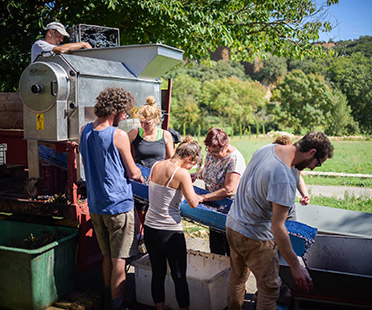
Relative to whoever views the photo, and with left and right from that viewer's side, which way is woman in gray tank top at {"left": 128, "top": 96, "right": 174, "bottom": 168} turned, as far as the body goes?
facing the viewer

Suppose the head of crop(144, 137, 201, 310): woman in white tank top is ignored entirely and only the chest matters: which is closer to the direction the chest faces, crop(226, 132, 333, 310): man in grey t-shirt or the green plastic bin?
the man in grey t-shirt

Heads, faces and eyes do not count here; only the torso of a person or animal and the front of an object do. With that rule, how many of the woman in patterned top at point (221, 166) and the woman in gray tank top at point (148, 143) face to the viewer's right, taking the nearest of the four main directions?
0

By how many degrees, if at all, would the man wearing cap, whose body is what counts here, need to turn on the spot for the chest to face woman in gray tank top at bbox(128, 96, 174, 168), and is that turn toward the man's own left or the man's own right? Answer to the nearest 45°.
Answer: approximately 45° to the man's own right

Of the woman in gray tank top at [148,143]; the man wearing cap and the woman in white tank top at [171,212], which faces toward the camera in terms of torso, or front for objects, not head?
the woman in gray tank top at [148,143]

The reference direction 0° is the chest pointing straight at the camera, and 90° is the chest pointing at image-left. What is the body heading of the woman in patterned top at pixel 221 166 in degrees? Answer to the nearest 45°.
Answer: approximately 45°

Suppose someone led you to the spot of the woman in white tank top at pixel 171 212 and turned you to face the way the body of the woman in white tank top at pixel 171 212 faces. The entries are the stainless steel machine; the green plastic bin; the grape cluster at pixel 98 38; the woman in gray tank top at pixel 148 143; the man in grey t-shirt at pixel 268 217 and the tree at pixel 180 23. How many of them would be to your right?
1

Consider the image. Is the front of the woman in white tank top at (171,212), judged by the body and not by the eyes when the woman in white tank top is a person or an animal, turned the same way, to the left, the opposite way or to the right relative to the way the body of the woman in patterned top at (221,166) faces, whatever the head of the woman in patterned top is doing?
the opposite way

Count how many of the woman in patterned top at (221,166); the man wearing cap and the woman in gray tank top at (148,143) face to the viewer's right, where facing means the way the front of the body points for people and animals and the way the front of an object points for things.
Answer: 1

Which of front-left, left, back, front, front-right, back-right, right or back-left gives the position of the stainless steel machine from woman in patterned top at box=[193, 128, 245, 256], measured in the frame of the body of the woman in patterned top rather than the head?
front-right

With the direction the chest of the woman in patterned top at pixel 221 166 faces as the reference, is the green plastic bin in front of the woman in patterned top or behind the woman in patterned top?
in front

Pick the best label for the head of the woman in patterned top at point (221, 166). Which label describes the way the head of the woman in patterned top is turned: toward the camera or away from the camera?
toward the camera

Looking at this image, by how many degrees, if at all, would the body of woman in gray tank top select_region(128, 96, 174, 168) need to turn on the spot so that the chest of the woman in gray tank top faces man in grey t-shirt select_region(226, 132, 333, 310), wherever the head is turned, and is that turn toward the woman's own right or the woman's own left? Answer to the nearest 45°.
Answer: approximately 45° to the woman's own left

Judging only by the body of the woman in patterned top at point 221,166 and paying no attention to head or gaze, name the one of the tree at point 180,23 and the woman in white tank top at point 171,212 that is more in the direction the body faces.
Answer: the woman in white tank top

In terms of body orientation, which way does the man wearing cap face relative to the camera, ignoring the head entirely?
to the viewer's right
